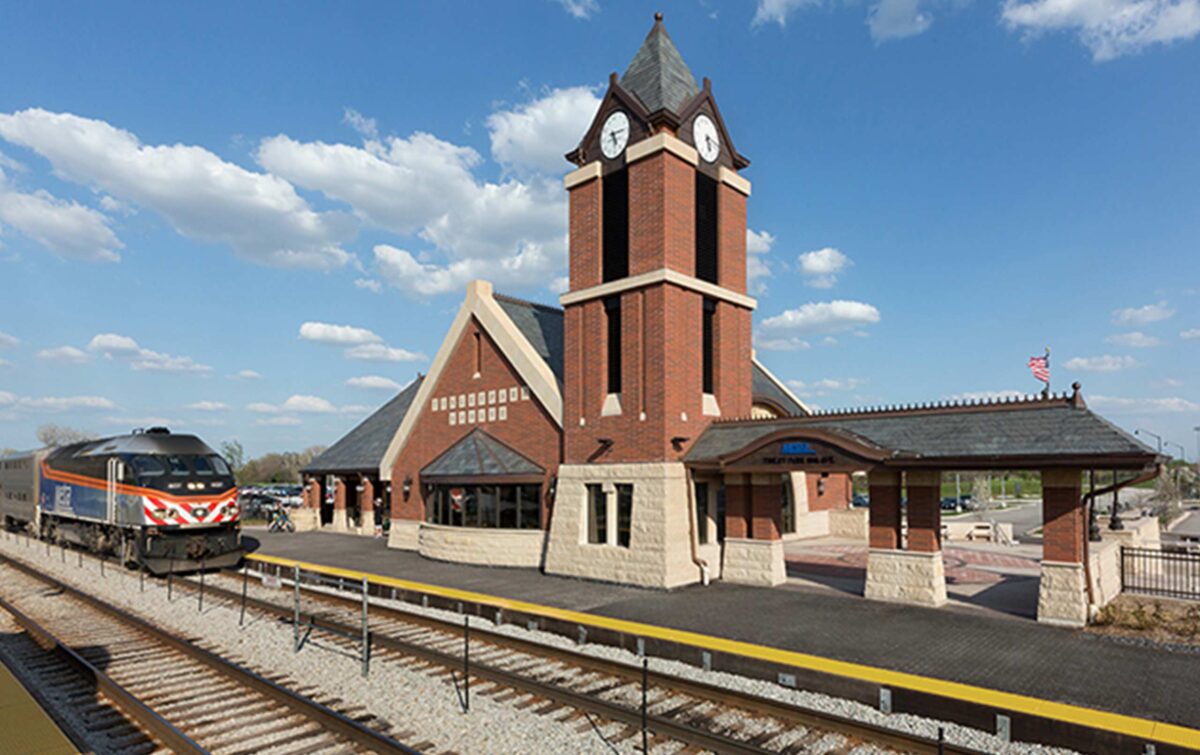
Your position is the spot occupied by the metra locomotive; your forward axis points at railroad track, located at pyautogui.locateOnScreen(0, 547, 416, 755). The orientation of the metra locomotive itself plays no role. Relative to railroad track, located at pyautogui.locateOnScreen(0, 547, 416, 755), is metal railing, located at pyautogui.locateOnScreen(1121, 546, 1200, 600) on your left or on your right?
left

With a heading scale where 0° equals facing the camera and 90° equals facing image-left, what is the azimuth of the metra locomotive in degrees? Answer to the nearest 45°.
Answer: approximately 315°

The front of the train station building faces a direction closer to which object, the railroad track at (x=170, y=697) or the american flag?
the railroad track

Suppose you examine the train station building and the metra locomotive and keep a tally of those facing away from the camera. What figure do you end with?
0

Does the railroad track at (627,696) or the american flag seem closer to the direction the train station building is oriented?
the railroad track

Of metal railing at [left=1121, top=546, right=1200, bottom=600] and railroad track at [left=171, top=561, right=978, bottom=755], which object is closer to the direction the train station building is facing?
the railroad track

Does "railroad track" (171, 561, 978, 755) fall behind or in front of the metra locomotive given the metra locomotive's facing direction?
in front

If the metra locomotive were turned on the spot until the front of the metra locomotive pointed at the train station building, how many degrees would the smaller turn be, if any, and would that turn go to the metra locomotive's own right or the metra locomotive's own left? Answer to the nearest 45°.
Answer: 0° — it already faces it

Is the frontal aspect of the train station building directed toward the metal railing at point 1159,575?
no

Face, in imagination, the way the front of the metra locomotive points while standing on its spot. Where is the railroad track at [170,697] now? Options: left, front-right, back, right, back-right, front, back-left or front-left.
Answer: front-right

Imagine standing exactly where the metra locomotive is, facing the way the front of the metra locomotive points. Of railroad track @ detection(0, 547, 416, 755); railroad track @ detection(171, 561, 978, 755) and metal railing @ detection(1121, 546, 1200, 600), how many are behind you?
0
